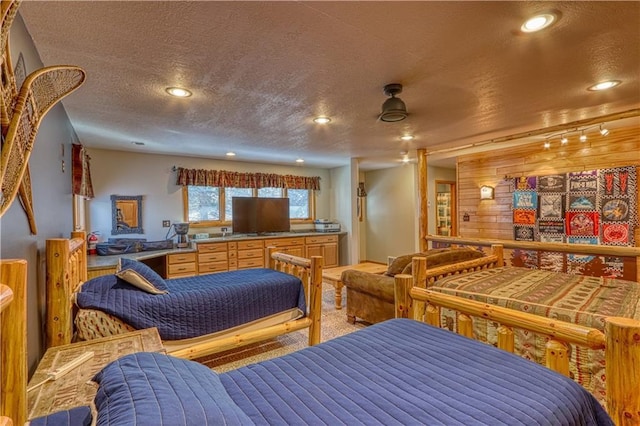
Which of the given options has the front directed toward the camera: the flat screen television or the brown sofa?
the flat screen television

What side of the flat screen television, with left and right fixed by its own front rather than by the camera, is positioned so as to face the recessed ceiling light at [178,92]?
front

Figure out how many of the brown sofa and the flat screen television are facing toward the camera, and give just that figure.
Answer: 1

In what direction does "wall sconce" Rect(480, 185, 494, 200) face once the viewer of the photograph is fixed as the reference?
facing the viewer and to the left of the viewer

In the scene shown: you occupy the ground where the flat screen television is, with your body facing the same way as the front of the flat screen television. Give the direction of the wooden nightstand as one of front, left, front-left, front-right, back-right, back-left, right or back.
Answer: front

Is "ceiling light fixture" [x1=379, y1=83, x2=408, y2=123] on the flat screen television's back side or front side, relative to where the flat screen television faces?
on the front side

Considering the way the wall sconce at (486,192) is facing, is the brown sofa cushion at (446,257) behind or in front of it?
in front

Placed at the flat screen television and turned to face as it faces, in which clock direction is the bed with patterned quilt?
The bed with patterned quilt is roughly at 11 o'clock from the flat screen television.

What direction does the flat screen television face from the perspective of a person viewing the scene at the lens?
facing the viewer

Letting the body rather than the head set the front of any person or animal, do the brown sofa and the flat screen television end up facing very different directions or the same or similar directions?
very different directions

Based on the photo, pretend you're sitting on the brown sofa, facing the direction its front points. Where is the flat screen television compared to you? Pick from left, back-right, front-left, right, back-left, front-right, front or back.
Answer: front

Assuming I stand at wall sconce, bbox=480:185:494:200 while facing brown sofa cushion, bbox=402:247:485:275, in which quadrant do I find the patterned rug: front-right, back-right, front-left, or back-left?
front-right
